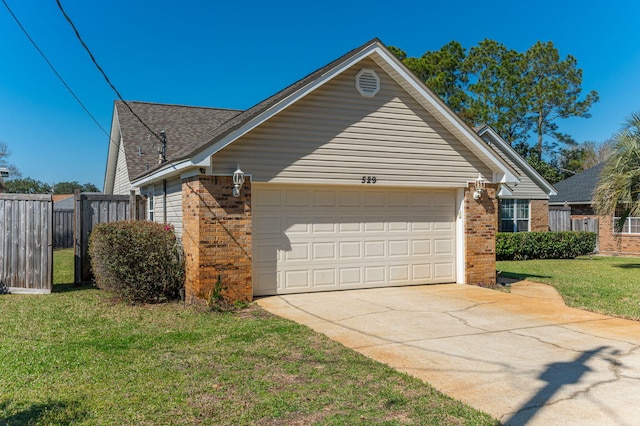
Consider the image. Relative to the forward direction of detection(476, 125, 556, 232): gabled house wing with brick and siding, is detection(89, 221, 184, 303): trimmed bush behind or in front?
in front

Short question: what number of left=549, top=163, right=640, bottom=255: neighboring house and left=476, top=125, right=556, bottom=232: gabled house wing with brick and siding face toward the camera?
2

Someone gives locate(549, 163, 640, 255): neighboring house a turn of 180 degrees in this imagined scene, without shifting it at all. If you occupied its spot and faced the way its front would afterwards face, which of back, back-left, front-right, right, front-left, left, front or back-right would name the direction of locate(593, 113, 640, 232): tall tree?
back

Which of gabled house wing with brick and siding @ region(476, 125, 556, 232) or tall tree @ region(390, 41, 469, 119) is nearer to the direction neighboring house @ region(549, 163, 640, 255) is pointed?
the gabled house wing with brick and siding

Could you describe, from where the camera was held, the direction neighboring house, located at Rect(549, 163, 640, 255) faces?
facing the viewer

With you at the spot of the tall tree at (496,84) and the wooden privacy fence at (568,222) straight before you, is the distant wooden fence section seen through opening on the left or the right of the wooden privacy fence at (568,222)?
right

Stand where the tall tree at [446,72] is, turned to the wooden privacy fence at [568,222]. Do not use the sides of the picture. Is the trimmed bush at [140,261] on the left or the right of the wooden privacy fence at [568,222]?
right

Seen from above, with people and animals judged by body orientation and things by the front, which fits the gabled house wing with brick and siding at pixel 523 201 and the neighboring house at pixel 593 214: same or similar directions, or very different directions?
same or similar directions

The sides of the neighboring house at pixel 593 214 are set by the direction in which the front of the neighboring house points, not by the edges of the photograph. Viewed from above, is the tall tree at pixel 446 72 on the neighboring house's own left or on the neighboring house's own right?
on the neighboring house's own right

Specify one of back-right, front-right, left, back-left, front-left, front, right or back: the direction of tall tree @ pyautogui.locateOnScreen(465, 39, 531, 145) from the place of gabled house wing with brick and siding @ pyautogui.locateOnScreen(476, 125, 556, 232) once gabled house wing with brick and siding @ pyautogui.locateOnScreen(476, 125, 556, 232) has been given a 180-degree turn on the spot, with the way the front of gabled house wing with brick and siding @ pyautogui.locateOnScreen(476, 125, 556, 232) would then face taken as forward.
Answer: front

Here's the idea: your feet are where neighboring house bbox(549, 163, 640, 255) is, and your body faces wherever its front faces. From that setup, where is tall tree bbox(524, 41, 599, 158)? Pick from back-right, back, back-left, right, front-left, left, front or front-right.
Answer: back

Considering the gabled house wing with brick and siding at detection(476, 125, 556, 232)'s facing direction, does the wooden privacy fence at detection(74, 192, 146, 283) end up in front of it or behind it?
in front
